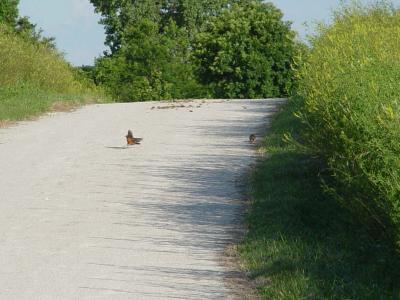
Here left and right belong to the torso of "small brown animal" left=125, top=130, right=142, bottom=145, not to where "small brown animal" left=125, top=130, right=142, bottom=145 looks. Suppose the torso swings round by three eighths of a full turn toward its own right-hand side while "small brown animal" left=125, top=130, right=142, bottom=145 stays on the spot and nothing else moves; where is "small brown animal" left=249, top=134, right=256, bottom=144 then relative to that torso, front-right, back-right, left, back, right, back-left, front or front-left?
front-right

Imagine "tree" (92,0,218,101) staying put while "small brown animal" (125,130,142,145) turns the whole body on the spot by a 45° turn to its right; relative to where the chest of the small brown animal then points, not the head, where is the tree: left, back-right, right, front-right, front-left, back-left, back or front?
front-right

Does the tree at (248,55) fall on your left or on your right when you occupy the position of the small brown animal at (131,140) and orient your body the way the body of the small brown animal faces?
on your right

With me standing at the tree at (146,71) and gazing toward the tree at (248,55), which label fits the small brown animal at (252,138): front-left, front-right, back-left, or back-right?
front-right

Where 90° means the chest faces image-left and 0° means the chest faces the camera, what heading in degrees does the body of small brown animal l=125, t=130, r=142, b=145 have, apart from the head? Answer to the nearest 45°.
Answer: approximately 90°
